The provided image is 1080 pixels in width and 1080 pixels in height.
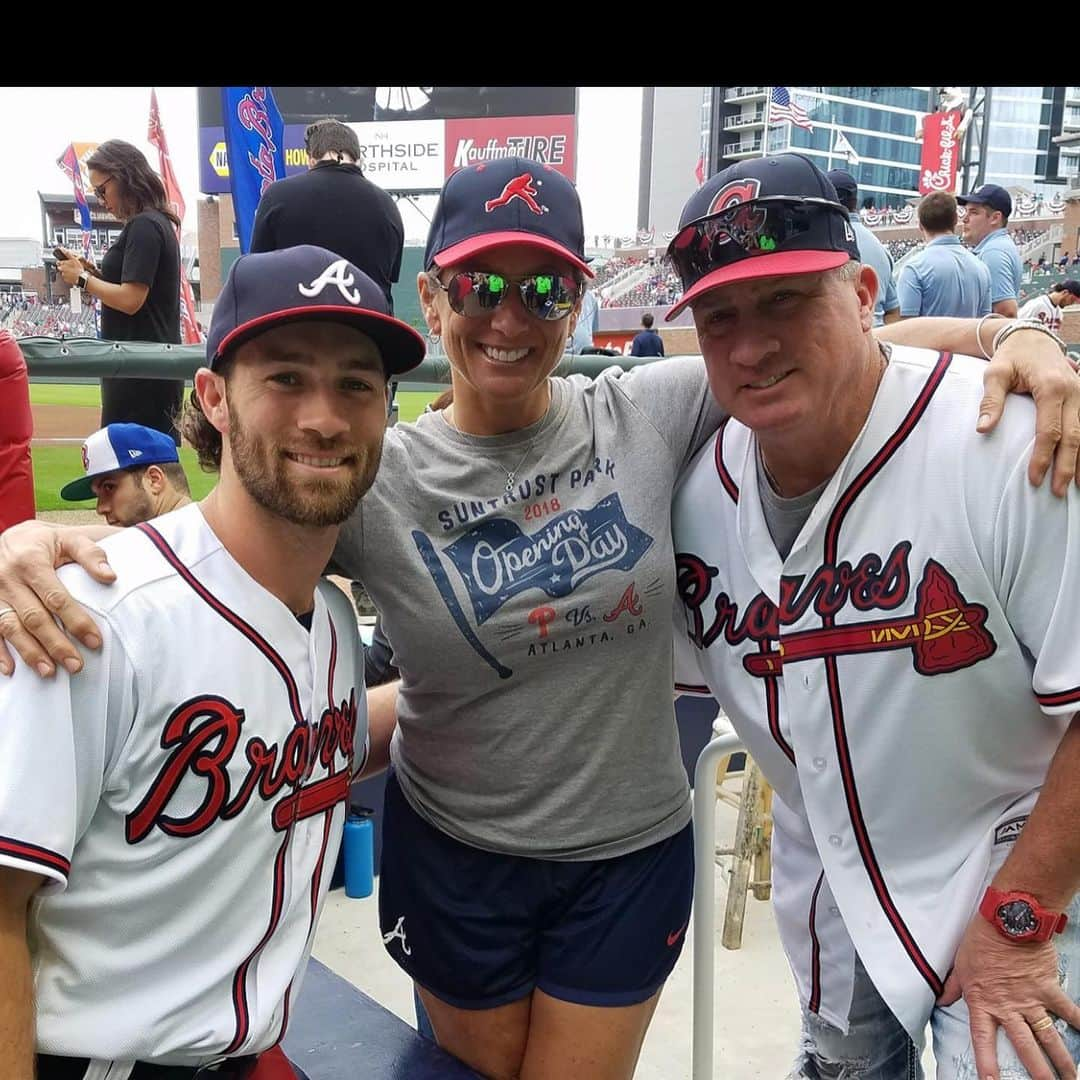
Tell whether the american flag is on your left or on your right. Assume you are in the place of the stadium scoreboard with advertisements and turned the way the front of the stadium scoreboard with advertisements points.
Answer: on your left

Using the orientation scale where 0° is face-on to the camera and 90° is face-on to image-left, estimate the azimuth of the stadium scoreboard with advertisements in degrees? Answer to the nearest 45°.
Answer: approximately 0°

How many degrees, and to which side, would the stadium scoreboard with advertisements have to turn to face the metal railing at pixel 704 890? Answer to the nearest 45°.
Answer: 0° — it already faces it

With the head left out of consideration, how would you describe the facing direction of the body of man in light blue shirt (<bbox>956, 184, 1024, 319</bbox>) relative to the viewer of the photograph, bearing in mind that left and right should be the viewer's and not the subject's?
facing to the left of the viewer

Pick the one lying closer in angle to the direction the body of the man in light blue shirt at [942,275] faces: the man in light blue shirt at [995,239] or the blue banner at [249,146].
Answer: the man in light blue shirt

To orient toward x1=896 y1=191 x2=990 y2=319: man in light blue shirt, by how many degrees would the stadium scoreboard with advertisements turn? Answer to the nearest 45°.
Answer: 0° — it already faces them
